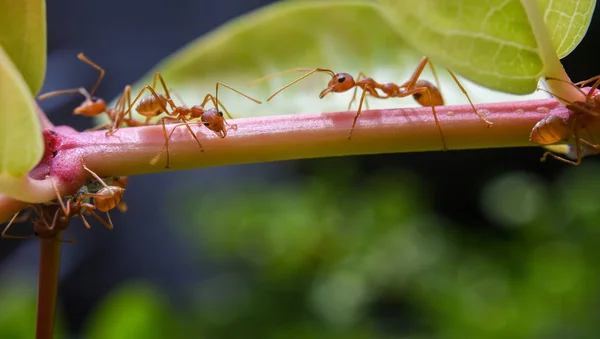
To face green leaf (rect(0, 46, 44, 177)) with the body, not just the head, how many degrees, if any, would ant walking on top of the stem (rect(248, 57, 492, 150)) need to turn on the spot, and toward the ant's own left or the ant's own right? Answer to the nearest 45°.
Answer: approximately 45° to the ant's own left

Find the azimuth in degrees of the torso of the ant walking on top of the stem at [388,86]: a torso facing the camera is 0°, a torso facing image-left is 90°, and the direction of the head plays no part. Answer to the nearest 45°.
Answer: approximately 90°
